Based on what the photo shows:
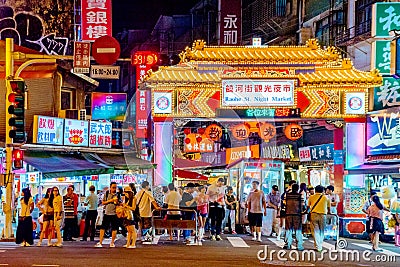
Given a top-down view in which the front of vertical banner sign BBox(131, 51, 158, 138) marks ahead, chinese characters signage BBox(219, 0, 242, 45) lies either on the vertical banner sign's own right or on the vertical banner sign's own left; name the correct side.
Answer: on the vertical banner sign's own left

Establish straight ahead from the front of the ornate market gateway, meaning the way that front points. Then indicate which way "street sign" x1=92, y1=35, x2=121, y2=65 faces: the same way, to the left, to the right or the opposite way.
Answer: the same way

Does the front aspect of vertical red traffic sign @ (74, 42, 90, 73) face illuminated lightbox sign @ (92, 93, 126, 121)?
no

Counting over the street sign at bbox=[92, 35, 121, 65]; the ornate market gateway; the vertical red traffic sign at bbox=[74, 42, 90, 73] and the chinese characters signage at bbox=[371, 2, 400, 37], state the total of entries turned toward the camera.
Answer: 4

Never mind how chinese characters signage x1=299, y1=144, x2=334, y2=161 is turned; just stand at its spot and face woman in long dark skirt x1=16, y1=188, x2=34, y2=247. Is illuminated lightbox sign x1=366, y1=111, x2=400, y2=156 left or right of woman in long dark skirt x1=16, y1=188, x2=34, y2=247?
left

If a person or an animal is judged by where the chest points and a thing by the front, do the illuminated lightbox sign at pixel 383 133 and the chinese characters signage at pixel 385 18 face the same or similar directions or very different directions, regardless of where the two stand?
same or similar directions

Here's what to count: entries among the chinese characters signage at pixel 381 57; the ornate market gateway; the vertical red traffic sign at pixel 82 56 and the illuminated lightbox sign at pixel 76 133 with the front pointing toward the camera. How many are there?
4

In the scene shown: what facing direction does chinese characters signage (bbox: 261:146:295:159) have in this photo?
toward the camera

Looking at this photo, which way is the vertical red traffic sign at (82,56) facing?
toward the camera

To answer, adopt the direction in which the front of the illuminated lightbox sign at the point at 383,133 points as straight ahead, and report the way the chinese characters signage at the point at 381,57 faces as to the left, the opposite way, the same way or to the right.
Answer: the same way

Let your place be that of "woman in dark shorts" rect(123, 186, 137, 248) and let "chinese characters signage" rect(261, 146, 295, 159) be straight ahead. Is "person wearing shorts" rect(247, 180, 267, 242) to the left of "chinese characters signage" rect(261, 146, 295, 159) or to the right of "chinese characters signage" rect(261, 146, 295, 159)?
right

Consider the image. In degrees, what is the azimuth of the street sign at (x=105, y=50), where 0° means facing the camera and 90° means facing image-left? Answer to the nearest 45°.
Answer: approximately 0°

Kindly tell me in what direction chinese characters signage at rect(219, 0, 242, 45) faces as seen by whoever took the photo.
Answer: facing the viewer

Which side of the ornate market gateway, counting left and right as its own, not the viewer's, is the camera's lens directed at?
front

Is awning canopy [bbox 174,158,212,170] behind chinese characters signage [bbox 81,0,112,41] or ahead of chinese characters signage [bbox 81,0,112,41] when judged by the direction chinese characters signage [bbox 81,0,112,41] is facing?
behind
